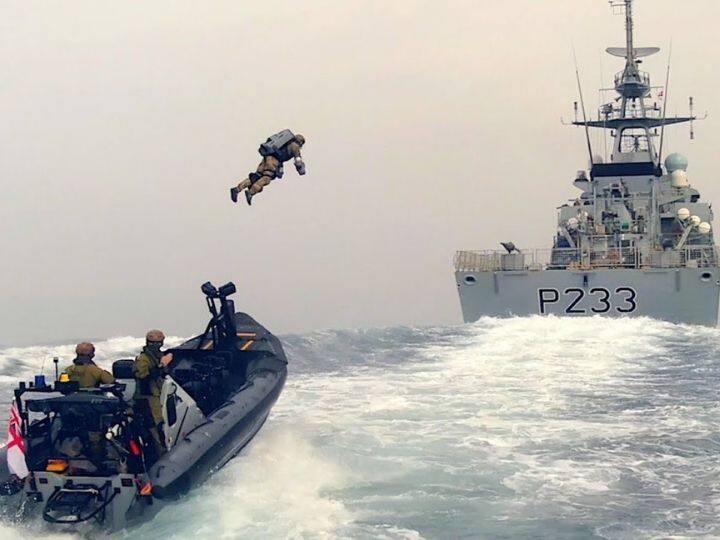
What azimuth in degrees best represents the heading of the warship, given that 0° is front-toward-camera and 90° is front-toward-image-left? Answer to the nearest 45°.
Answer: approximately 180°

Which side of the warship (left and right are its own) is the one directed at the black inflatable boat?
back

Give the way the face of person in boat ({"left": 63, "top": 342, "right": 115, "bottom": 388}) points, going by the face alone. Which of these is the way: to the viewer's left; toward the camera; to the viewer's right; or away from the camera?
away from the camera

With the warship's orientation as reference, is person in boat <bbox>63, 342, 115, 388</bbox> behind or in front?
behind

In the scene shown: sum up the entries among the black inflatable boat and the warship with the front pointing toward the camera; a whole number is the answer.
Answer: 0

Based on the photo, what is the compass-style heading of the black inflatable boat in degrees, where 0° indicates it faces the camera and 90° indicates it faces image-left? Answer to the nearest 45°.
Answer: approximately 225°

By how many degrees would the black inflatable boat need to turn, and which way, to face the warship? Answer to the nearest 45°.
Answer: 0° — it already faces it

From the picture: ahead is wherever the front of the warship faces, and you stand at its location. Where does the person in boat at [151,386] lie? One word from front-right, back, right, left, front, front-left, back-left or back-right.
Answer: back
